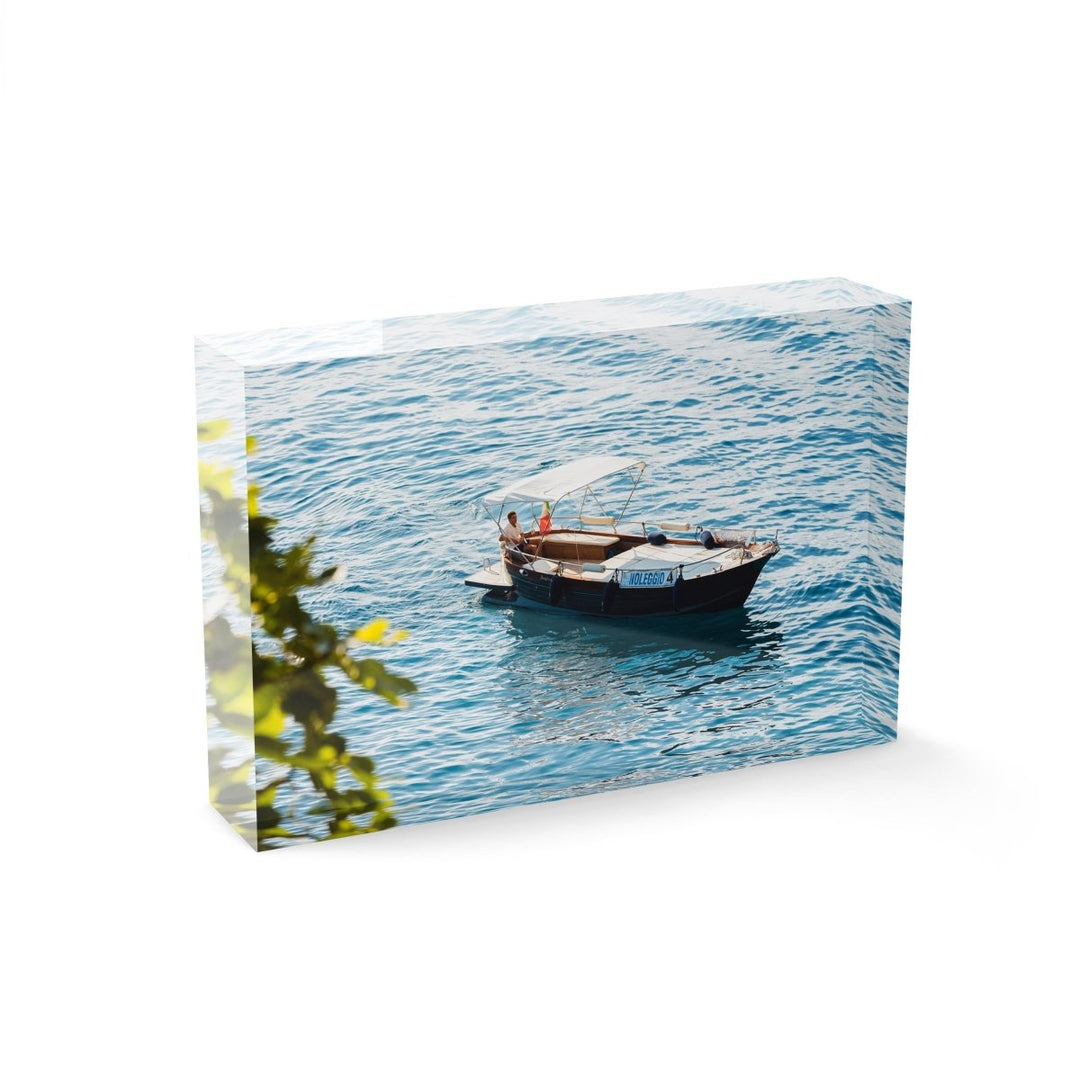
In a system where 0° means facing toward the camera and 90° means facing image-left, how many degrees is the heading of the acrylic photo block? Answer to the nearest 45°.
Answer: approximately 315°
